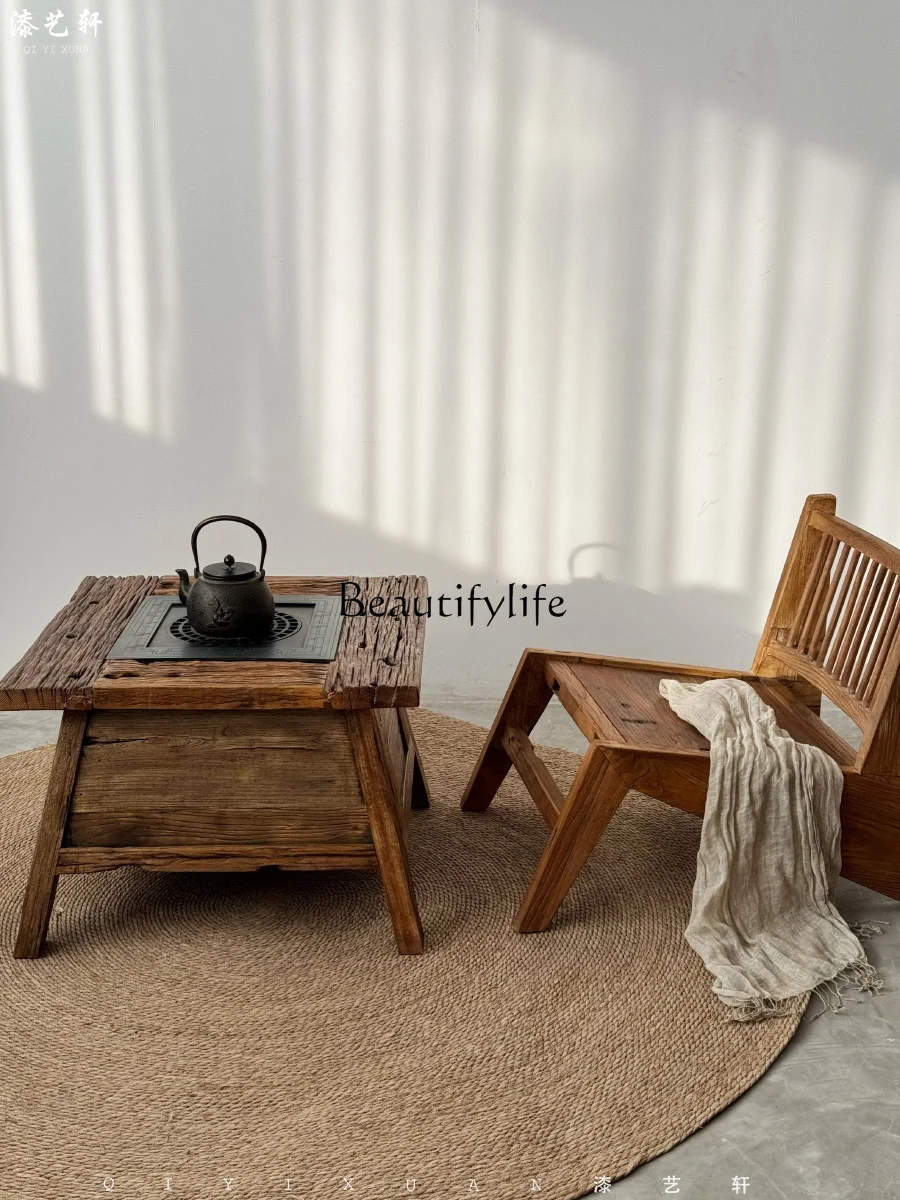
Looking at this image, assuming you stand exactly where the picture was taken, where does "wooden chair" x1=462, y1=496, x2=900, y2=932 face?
facing to the left of the viewer

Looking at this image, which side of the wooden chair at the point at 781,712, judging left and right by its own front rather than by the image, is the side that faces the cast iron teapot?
front

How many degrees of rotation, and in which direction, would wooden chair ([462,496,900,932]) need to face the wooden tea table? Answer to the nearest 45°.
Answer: approximately 45° to its left
